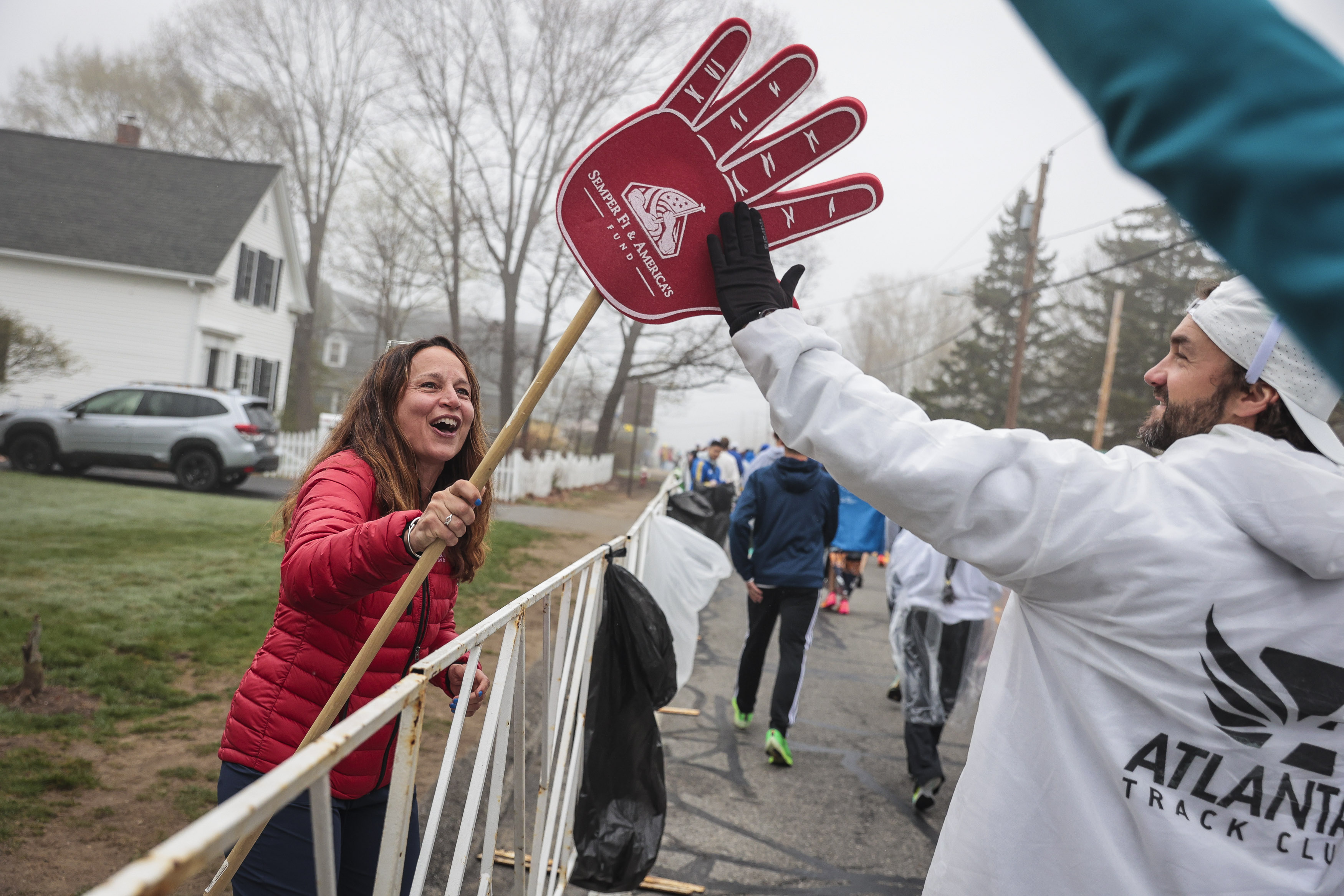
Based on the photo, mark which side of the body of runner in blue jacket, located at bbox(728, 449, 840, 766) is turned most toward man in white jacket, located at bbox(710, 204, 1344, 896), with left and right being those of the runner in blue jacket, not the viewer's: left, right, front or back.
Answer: back

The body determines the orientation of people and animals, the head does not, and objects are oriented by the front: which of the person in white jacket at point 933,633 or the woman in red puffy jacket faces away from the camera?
the person in white jacket

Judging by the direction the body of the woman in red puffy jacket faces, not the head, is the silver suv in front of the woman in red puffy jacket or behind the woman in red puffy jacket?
behind

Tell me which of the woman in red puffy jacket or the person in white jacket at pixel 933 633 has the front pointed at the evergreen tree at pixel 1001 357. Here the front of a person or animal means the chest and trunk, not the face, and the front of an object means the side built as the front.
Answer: the person in white jacket

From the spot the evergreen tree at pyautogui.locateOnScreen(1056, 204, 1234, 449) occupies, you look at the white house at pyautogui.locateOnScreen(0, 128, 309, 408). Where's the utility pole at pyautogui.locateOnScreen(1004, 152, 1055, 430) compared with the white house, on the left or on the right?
left

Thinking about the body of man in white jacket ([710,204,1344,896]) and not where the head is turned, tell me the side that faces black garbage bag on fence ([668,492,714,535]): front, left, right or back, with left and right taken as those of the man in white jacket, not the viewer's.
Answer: front

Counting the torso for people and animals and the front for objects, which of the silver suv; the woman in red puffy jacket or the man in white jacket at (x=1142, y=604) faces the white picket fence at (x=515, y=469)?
the man in white jacket

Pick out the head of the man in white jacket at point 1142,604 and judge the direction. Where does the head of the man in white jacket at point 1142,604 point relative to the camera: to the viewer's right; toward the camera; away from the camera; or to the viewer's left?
to the viewer's left

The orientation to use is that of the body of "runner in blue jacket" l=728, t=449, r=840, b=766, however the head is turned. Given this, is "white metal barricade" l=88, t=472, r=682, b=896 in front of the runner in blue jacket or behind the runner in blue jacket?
behind

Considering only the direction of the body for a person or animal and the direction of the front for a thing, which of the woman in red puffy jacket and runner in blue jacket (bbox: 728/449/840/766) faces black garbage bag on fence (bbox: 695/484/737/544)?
the runner in blue jacket

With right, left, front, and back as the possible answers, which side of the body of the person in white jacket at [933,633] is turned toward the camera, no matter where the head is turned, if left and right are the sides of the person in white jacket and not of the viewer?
back

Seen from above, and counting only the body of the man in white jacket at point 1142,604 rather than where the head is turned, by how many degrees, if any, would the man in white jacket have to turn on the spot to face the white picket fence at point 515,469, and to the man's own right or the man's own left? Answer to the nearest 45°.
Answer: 0° — they already face it

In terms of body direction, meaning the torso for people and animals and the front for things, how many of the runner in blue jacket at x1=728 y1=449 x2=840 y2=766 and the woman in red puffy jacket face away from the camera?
1

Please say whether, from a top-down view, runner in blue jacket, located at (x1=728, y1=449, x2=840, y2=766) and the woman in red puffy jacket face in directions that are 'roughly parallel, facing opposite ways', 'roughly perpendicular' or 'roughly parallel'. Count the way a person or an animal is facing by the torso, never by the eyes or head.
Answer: roughly perpendicular

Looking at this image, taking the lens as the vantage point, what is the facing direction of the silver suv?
facing away from the viewer and to the left of the viewer

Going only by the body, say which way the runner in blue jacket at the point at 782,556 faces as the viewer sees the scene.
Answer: away from the camera
